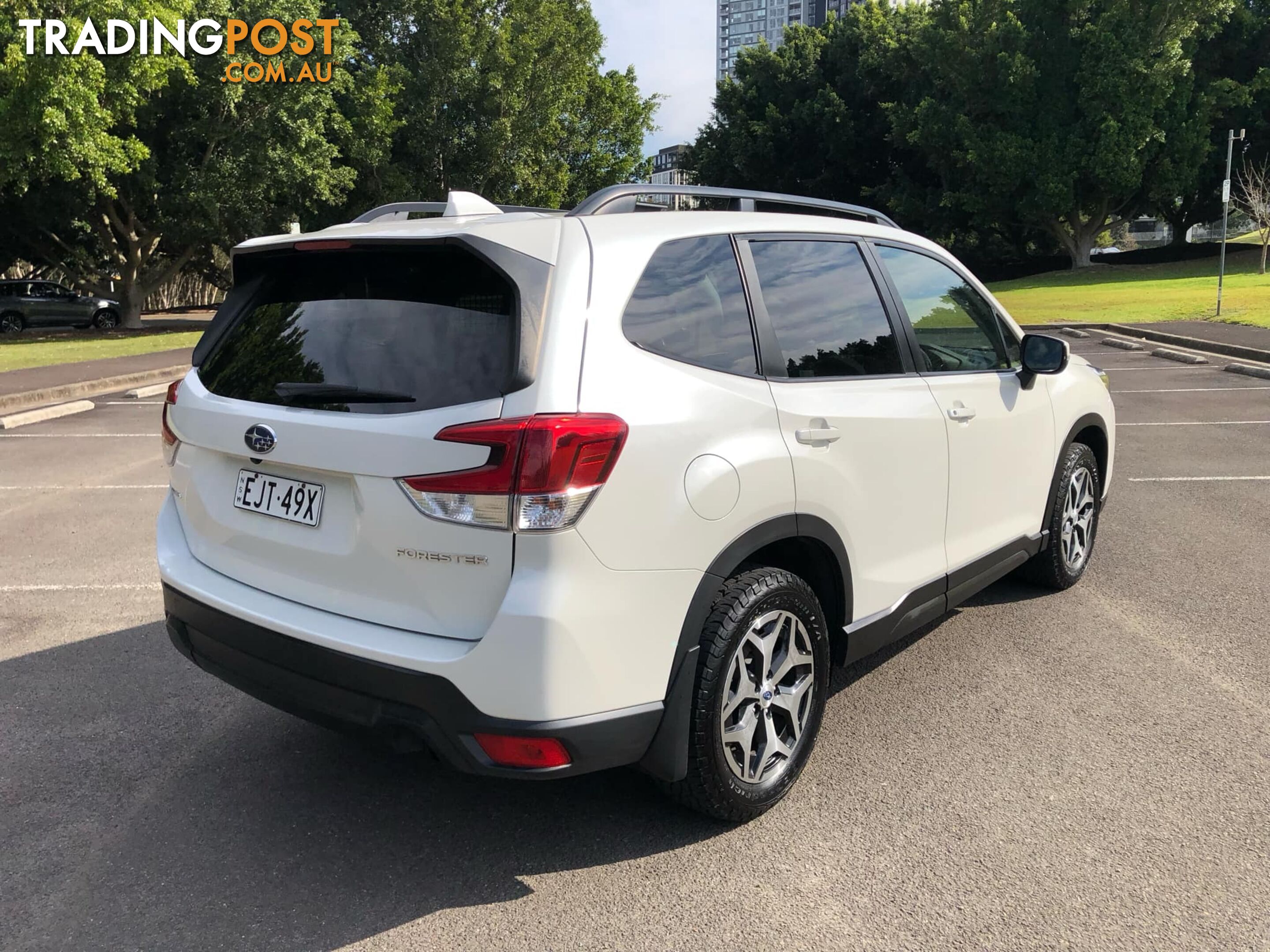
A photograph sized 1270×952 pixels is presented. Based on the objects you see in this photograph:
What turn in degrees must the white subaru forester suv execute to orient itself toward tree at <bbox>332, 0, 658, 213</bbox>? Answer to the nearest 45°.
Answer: approximately 45° to its left

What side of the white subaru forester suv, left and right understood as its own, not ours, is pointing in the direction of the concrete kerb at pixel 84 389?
left

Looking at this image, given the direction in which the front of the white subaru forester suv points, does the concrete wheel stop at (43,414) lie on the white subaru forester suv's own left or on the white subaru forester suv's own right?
on the white subaru forester suv's own left

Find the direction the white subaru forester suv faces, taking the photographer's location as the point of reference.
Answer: facing away from the viewer and to the right of the viewer
